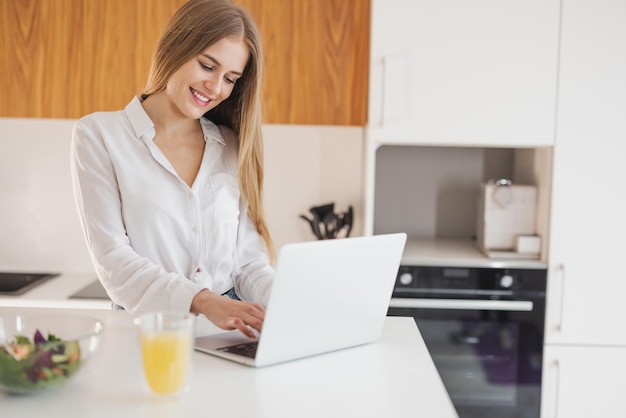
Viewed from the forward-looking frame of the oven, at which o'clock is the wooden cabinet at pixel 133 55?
The wooden cabinet is roughly at 3 o'clock from the oven.

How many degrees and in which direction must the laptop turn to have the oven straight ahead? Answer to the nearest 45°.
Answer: approximately 90° to its right

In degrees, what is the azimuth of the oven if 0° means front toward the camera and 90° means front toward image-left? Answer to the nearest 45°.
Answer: approximately 0°

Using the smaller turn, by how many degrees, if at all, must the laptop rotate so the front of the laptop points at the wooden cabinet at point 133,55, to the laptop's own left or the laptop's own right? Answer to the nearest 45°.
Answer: approximately 45° to the laptop's own right

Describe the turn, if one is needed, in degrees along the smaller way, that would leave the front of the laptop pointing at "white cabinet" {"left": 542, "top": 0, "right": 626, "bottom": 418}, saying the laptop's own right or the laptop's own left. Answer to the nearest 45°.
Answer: approximately 90° to the laptop's own right

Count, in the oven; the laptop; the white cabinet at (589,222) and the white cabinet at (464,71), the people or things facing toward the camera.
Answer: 3

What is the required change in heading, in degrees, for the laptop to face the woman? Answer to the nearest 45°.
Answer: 0° — it already faces them

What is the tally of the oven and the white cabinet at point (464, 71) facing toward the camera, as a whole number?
2

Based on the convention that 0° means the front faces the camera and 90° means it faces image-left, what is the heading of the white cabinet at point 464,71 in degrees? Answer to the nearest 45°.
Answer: approximately 0°

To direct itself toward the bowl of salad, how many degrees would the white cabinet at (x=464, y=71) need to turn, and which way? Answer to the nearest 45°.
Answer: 0° — it already faces it

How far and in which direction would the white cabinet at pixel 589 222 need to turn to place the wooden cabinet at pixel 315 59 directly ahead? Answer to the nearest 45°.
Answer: approximately 90° to its right
